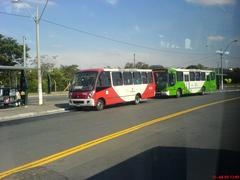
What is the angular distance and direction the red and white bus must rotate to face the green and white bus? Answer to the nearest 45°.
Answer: approximately 180°

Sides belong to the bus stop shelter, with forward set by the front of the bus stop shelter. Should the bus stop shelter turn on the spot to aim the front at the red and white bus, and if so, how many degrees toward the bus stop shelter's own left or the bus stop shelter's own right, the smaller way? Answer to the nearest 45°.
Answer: approximately 45° to the bus stop shelter's own left

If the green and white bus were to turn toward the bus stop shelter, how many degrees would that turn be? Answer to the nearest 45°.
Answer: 0° — it already faces it

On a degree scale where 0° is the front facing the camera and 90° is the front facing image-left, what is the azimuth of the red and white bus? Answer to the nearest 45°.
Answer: approximately 45°

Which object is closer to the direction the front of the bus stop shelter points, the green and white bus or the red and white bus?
the red and white bus

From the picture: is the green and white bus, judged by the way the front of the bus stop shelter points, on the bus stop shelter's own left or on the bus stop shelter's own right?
on the bus stop shelter's own left

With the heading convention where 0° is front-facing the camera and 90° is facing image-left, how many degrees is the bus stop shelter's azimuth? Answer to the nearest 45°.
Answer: approximately 0°

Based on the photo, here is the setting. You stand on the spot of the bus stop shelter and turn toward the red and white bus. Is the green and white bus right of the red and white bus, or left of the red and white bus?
left
